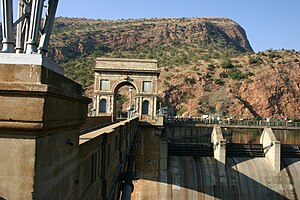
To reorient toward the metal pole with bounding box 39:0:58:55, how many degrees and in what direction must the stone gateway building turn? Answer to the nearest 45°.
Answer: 0° — it already faces it

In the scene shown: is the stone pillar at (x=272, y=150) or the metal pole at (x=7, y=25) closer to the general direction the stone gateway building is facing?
the metal pole

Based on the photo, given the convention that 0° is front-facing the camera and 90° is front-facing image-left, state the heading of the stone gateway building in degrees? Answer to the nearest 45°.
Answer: approximately 0°

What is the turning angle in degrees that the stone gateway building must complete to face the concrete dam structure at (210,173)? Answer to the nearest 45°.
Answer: approximately 90° to its left

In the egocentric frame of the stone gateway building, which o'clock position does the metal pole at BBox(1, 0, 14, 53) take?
The metal pole is roughly at 12 o'clock from the stone gateway building.

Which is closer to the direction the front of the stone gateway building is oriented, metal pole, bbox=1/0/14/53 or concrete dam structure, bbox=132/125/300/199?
the metal pole

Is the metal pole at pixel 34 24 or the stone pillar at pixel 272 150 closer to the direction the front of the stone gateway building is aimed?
the metal pole

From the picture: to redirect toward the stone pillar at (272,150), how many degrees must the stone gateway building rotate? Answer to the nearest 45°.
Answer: approximately 90° to its left

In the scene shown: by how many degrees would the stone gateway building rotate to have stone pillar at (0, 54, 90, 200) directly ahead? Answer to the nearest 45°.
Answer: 0° — it already faces it

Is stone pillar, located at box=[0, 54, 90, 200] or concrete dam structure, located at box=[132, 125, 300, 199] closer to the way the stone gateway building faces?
the stone pillar

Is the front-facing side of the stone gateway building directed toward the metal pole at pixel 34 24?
yes
